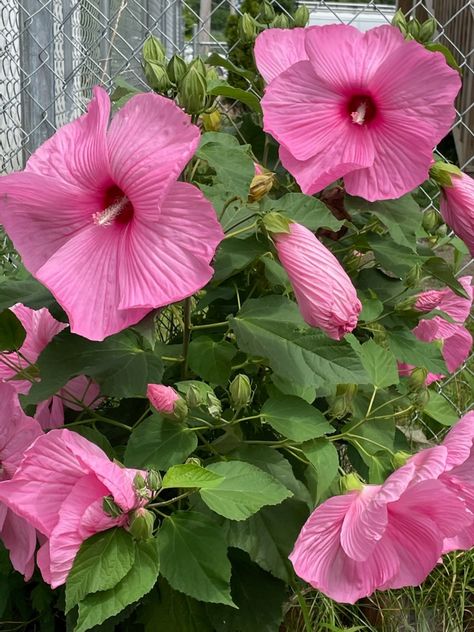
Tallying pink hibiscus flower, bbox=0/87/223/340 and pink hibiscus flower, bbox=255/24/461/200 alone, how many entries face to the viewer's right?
0

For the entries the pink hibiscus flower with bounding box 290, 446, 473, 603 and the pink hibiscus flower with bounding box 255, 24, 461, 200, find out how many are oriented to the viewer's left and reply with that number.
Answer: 0

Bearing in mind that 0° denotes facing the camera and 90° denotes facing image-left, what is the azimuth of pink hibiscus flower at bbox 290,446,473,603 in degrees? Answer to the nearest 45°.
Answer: approximately 315°

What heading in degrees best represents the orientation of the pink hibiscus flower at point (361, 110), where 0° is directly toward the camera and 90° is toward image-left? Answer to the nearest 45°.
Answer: approximately 0°

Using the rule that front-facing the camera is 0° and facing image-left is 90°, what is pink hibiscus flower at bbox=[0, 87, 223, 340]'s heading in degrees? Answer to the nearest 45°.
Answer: approximately 45°
